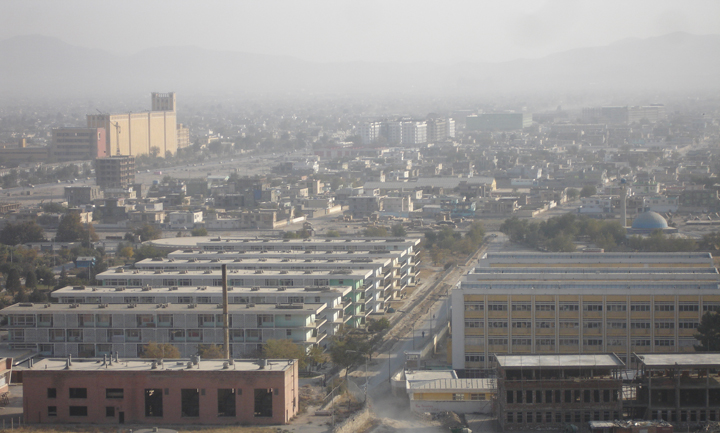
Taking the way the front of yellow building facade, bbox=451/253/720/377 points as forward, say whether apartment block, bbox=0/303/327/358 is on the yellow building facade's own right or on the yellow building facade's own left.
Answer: on the yellow building facade's own right

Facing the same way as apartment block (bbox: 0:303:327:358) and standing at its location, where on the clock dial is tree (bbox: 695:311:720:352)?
The tree is roughly at 10 o'clock from the apartment block.

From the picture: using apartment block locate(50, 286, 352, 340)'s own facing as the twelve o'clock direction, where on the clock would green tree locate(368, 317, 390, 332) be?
The green tree is roughly at 9 o'clock from the apartment block.

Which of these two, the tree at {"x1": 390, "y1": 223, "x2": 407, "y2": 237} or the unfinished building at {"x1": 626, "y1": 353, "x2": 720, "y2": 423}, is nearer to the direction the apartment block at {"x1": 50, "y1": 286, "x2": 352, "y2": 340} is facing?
the unfinished building

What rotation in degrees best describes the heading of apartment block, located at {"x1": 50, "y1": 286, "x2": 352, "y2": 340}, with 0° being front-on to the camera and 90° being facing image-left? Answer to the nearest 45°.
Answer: approximately 0°

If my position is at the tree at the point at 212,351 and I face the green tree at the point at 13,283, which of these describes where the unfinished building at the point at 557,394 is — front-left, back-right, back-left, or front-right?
back-right

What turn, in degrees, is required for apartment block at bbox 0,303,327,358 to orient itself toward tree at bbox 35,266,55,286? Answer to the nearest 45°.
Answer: approximately 180°
